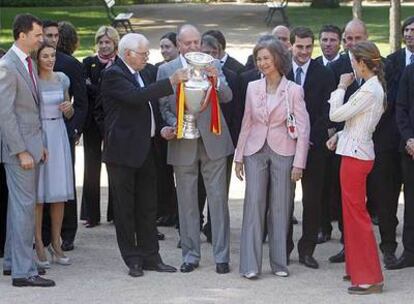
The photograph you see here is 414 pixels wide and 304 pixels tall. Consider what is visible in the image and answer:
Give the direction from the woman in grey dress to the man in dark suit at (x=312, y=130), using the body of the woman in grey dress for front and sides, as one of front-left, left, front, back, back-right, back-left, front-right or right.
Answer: front-left

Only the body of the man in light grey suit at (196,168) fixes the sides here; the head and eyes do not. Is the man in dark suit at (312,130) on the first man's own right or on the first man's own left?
on the first man's own left

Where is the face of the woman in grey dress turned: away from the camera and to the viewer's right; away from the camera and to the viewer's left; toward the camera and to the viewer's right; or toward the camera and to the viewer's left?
toward the camera and to the viewer's right

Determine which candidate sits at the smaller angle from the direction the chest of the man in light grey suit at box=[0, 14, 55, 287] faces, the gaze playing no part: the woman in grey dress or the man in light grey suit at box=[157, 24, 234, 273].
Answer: the man in light grey suit

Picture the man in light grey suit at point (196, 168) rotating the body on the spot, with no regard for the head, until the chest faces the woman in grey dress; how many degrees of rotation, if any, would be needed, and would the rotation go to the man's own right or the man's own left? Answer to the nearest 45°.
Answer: approximately 90° to the man's own right

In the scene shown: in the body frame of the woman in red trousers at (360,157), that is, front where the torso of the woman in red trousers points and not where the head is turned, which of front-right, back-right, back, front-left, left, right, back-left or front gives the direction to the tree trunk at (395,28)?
right

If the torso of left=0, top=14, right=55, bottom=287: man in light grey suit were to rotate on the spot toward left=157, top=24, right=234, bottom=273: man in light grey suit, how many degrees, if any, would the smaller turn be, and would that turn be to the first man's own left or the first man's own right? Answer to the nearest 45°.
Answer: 0° — they already face them

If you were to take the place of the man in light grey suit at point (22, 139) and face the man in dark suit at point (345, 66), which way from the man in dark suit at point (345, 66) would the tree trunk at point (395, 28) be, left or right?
left

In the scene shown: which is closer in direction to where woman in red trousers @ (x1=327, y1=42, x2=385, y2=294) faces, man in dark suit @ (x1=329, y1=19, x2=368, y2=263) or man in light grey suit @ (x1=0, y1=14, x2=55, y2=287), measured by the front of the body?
the man in light grey suit

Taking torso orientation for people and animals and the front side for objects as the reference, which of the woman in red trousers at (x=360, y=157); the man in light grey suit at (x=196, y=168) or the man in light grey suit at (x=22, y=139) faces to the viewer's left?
the woman in red trousers

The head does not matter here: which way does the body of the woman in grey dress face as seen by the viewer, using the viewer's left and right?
facing the viewer and to the right of the viewer

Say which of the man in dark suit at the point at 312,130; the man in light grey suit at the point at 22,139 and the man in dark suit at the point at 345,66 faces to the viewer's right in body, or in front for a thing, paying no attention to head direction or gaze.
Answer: the man in light grey suit
